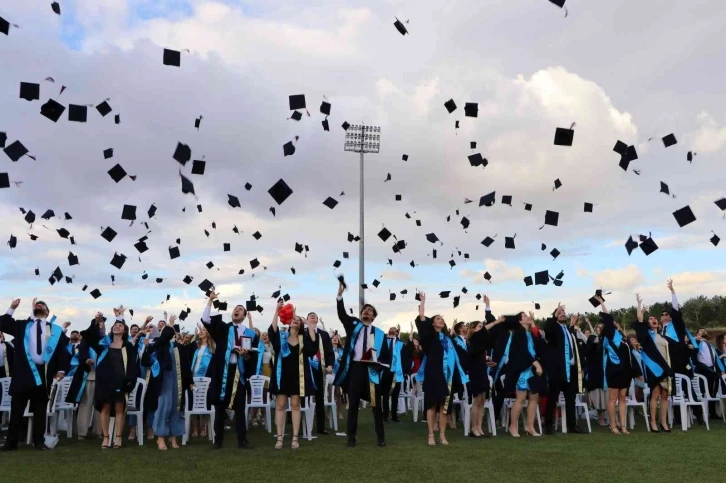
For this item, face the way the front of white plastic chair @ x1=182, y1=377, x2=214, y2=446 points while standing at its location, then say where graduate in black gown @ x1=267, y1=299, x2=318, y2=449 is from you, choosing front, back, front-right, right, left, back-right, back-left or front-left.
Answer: front-left

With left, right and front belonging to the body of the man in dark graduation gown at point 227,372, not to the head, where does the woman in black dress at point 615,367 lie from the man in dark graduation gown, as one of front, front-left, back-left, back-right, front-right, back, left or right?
left

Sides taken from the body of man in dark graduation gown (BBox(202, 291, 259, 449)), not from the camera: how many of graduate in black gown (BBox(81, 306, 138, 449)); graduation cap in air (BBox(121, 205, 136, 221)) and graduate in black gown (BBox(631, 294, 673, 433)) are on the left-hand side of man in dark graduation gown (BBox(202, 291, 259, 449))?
1

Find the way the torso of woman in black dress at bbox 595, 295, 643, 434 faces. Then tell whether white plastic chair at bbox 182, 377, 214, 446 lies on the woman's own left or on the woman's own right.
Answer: on the woman's own right

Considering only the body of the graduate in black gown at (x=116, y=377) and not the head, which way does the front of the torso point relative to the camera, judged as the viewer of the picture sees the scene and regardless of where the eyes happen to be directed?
toward the camera

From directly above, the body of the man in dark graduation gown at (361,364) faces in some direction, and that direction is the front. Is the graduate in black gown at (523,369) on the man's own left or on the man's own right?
on the man's own left

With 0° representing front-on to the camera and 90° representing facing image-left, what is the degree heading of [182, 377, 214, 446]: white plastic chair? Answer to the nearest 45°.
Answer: approximately 0°

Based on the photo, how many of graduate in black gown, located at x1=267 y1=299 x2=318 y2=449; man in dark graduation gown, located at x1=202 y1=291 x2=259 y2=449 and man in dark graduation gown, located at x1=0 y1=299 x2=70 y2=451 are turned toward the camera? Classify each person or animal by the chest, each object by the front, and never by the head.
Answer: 3

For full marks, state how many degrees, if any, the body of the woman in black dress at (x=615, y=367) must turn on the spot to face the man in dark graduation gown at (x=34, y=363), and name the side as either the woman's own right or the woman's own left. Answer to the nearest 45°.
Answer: approximately 90° to the woman's own right

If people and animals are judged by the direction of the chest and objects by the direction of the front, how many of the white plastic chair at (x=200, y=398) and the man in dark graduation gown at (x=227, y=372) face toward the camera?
2

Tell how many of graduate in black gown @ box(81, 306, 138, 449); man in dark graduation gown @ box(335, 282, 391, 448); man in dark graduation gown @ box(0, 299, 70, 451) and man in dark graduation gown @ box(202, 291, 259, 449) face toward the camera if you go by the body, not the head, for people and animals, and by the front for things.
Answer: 4

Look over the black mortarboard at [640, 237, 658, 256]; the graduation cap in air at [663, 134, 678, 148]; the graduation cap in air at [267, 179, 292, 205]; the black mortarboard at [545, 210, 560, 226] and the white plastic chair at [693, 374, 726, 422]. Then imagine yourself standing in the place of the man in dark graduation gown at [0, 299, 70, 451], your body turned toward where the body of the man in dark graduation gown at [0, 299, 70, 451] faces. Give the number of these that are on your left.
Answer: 5

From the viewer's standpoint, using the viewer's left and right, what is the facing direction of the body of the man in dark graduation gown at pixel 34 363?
facing the viewer

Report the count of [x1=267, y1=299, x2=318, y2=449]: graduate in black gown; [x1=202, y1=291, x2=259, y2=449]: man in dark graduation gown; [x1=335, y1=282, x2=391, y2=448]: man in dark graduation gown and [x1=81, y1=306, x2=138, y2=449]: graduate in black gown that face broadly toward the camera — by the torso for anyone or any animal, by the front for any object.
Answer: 4
